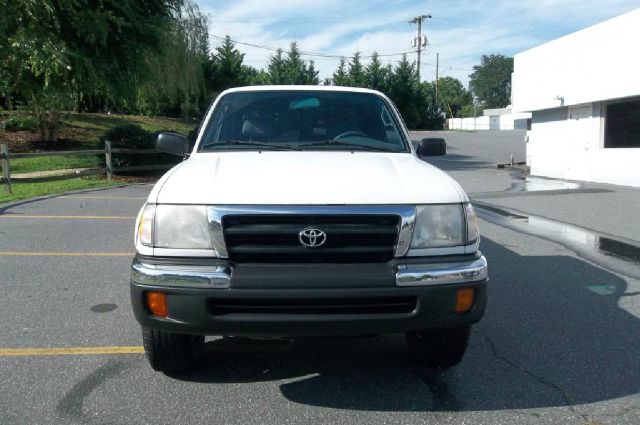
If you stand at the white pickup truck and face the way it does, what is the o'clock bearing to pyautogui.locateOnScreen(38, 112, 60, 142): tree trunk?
The tree trunk is roughly at 5 o'clock from the white pickup truck.

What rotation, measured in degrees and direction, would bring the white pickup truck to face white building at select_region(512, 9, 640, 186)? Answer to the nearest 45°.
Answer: approximately 135° to its left

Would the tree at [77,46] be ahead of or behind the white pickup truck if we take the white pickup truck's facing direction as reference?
behind

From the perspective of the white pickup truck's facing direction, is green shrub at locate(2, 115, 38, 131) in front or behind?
behind

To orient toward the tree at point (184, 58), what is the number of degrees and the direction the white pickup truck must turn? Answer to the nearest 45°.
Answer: approximately 180°

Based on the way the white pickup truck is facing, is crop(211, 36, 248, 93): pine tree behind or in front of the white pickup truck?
behind

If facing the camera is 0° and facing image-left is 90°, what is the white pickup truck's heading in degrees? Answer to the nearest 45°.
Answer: approximately 0°
